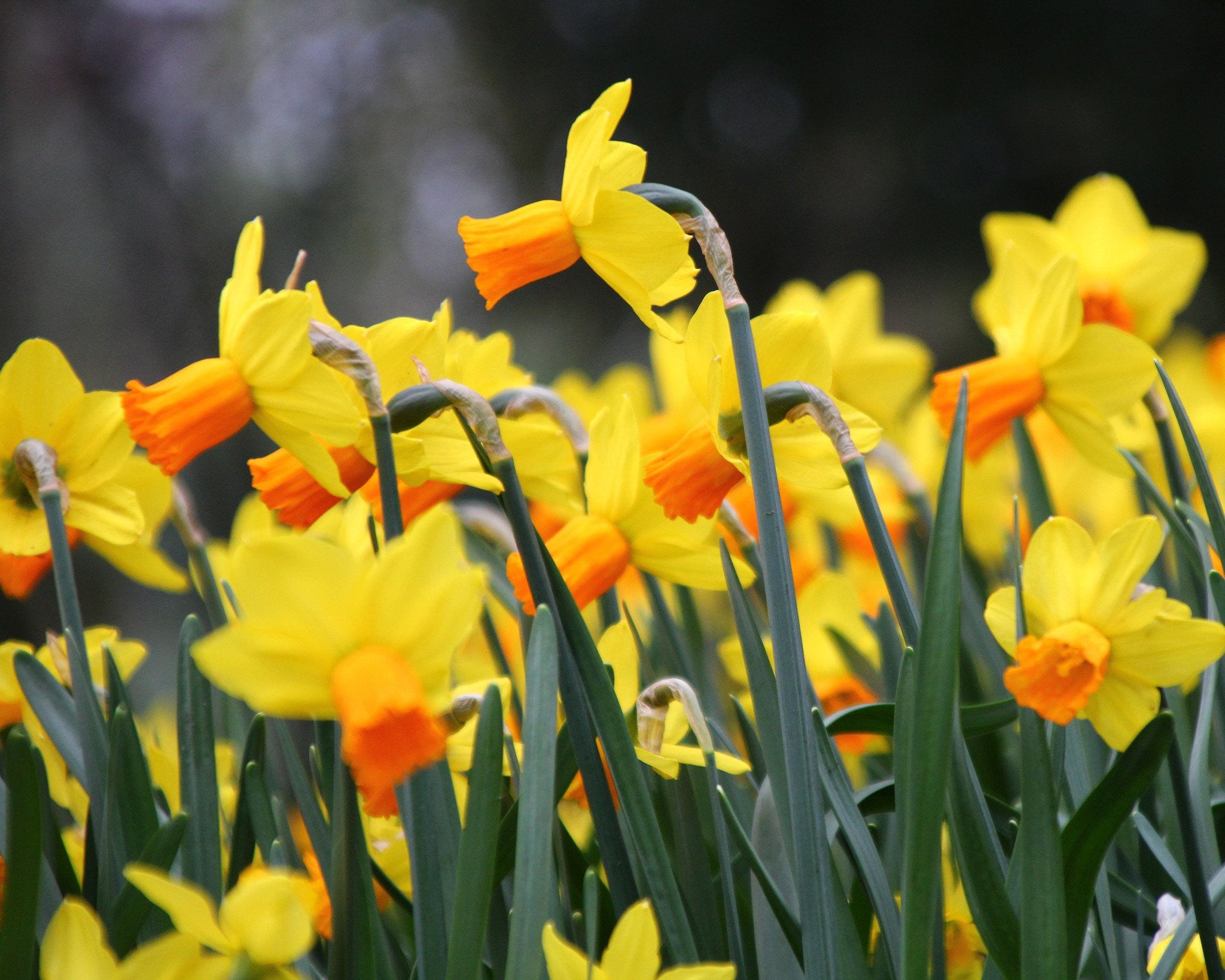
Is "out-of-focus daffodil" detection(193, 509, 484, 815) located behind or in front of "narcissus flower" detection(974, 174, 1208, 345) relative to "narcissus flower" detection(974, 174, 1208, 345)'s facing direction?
in front

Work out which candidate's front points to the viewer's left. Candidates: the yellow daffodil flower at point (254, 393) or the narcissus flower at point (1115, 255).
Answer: the yellow daffodil flower

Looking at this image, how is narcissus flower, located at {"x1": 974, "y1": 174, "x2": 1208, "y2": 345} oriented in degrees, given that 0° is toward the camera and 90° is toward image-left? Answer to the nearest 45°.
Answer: approximately 0°

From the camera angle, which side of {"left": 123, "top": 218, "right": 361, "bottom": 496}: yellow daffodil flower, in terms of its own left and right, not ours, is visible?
left

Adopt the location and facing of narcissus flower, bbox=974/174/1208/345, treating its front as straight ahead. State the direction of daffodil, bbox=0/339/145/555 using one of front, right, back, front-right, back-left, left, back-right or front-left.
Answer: front-right

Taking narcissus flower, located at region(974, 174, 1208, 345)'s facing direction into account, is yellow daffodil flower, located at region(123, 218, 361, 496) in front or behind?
in front
